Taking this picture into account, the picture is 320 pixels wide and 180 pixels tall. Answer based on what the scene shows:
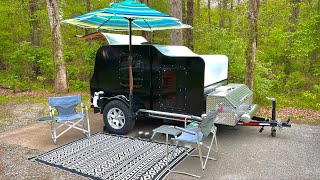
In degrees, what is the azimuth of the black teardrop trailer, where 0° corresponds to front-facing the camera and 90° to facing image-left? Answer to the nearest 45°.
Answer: approximately 315°

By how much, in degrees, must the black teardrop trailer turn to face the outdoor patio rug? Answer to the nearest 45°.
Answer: approximately 90° to its right
